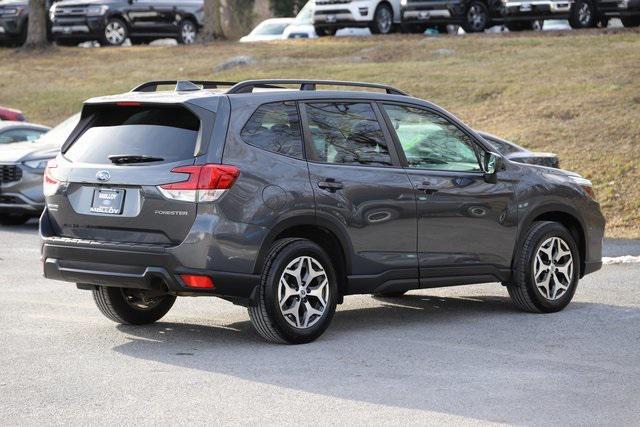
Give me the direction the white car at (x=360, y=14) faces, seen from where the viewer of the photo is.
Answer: facing the viewer and to the left of the viewer

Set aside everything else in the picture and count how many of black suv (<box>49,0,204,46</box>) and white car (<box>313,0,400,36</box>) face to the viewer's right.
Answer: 0

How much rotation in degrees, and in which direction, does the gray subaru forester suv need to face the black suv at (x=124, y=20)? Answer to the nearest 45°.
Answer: approximately 45° to its left

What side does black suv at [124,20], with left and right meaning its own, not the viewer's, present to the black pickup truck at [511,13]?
left

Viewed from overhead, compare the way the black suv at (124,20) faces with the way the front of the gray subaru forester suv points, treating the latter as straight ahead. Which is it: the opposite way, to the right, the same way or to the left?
the opposite way

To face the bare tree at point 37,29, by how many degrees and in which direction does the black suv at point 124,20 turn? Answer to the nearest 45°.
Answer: approximately 45° to its right

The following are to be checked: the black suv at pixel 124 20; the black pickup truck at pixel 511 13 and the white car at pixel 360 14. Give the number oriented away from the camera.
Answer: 0

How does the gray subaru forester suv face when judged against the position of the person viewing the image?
facing away from the viewer and to the right of the viewer

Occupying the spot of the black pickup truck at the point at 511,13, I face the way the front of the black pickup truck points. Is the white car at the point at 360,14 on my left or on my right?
on my right

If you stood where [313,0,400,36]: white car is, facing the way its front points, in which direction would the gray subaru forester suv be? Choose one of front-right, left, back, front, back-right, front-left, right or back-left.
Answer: front-left

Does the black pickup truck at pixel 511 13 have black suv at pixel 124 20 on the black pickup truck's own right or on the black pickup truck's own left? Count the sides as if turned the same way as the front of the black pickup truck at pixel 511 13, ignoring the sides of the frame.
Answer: on the black pickup truck's own right

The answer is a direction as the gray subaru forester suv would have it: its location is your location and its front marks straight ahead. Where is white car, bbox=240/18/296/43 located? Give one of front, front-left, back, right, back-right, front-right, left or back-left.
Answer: front-left
